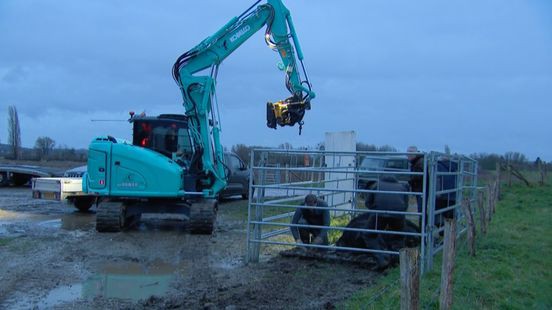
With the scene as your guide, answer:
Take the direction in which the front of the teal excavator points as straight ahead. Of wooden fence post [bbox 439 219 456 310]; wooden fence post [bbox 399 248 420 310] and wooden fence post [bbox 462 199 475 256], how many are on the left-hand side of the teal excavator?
0

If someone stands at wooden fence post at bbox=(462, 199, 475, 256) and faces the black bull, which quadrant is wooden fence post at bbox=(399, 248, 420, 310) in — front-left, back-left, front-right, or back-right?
front-left

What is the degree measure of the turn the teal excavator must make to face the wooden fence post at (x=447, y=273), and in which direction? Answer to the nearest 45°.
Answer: approximately 90° to its right

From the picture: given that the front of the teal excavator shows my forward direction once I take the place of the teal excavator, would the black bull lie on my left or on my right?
on my right

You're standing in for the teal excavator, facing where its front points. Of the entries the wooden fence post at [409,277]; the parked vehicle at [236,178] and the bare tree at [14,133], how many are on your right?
1

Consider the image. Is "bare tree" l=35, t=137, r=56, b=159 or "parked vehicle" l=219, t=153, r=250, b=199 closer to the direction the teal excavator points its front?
the parked vehicle

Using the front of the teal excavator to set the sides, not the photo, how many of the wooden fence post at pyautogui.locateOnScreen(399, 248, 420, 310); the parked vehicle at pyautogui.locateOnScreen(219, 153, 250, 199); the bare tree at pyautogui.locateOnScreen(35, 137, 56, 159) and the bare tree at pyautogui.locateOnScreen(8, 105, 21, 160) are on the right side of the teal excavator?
1

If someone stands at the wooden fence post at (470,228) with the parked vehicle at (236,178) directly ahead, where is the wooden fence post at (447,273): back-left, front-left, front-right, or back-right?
back-left

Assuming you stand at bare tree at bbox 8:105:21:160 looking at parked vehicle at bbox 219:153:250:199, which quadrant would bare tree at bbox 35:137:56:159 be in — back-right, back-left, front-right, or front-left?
front-left

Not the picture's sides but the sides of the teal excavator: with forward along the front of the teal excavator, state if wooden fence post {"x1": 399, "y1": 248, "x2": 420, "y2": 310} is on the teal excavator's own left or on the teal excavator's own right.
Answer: on the teal excavator's own right

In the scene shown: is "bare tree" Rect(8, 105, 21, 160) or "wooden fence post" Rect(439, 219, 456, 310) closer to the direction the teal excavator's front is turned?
the wooden fence post

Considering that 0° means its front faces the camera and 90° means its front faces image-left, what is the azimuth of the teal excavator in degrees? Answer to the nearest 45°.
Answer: approximately 270°

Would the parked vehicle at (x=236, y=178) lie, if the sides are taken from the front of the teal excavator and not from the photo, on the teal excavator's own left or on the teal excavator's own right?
on the teal excavator's own left

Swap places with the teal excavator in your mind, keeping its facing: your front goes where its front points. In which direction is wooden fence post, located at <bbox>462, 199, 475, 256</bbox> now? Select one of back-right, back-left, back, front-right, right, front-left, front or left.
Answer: front-right

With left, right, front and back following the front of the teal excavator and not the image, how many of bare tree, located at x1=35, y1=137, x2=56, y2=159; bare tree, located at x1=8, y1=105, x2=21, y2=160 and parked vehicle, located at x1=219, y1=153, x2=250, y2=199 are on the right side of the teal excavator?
0
